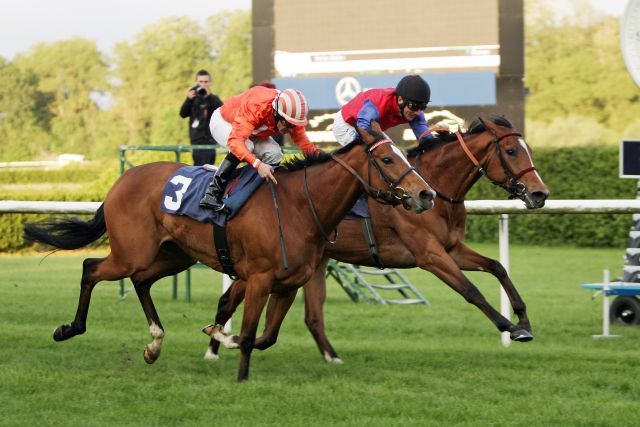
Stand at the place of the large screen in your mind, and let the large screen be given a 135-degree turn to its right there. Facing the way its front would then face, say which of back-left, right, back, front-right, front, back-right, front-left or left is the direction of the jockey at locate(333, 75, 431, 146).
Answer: back-left

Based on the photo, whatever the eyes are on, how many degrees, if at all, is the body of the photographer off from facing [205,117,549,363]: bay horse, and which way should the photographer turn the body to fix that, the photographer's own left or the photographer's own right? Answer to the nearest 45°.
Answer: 0° — they already face it

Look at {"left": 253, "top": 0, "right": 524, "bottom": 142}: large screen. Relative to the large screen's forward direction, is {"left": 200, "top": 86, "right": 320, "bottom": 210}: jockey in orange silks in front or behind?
in front

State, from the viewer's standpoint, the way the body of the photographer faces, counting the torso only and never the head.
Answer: toward the camera

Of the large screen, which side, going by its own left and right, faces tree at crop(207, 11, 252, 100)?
back

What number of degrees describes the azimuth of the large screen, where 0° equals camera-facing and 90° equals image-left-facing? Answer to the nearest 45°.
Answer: approximately 0°

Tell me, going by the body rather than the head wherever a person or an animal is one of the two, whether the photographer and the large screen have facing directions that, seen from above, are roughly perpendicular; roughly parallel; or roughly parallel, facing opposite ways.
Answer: roughly parallel

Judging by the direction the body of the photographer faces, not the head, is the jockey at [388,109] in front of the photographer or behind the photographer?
in front

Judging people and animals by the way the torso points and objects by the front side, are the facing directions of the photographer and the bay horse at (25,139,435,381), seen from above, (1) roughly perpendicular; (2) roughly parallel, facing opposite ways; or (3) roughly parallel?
roughly perpendicular

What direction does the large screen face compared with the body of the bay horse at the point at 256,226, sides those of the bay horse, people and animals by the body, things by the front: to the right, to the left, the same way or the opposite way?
to the right

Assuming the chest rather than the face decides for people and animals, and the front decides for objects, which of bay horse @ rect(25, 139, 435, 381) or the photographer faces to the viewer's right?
the bay horse

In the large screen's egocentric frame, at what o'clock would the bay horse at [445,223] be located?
The bay horse is roughly at 12 o'clock from the large screen.

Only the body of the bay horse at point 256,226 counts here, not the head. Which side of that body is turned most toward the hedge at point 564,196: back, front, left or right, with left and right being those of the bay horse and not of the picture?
left

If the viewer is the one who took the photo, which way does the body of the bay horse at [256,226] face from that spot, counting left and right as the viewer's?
facing to the right of the viewer
